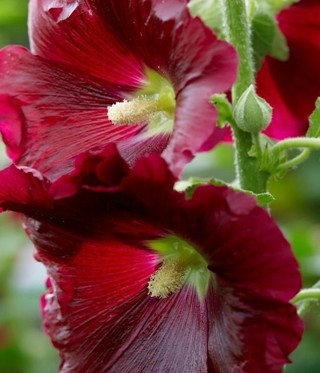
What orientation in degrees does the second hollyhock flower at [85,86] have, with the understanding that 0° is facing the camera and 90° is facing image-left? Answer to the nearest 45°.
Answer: approximately 45°
